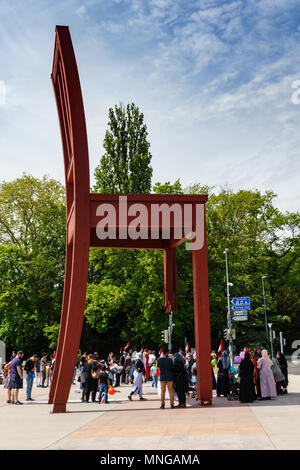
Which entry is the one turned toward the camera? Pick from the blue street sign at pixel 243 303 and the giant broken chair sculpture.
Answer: the blue street sign

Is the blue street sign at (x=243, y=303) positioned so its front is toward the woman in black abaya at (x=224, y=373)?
yes

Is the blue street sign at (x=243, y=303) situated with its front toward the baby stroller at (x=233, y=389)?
yes

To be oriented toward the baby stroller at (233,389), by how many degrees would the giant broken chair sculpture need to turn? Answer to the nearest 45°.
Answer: approximately 45° to its left

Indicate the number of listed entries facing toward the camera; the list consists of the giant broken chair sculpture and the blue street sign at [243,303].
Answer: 1

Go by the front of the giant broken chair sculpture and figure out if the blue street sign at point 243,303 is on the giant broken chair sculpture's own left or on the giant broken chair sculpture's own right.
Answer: on the giant broken chair sculpture's own left

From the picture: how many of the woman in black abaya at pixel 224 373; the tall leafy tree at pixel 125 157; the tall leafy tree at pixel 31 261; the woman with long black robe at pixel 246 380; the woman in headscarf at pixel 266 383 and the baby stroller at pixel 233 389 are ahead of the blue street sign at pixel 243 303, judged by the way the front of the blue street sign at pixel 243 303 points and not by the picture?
4

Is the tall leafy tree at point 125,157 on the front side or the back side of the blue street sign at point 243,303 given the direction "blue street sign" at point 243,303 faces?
on the back side

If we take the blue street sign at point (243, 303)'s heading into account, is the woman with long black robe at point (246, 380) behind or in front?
in front

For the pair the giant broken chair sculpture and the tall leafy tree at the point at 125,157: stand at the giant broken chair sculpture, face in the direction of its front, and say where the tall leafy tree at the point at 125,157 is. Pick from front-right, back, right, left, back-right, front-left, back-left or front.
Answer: left

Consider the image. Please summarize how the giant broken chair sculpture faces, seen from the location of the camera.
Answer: facing to the right of the viewer

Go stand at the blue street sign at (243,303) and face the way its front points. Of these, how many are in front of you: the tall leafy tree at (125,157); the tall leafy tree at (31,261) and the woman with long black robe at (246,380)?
1

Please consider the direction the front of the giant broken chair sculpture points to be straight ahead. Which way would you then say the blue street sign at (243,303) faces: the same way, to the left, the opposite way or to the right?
to the right

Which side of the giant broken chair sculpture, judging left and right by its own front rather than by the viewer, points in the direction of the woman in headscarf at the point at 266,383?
front

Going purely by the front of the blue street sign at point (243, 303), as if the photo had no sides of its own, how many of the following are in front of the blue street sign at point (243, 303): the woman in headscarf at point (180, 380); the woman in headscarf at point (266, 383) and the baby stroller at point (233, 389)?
3

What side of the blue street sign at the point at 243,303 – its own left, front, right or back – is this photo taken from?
front

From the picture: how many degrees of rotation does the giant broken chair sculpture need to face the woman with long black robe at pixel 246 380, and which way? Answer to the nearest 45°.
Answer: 0° — it already faces them

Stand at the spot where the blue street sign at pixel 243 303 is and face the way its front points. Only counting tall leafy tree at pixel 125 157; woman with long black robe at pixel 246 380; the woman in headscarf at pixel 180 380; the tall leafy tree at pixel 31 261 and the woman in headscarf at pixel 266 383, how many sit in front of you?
3
